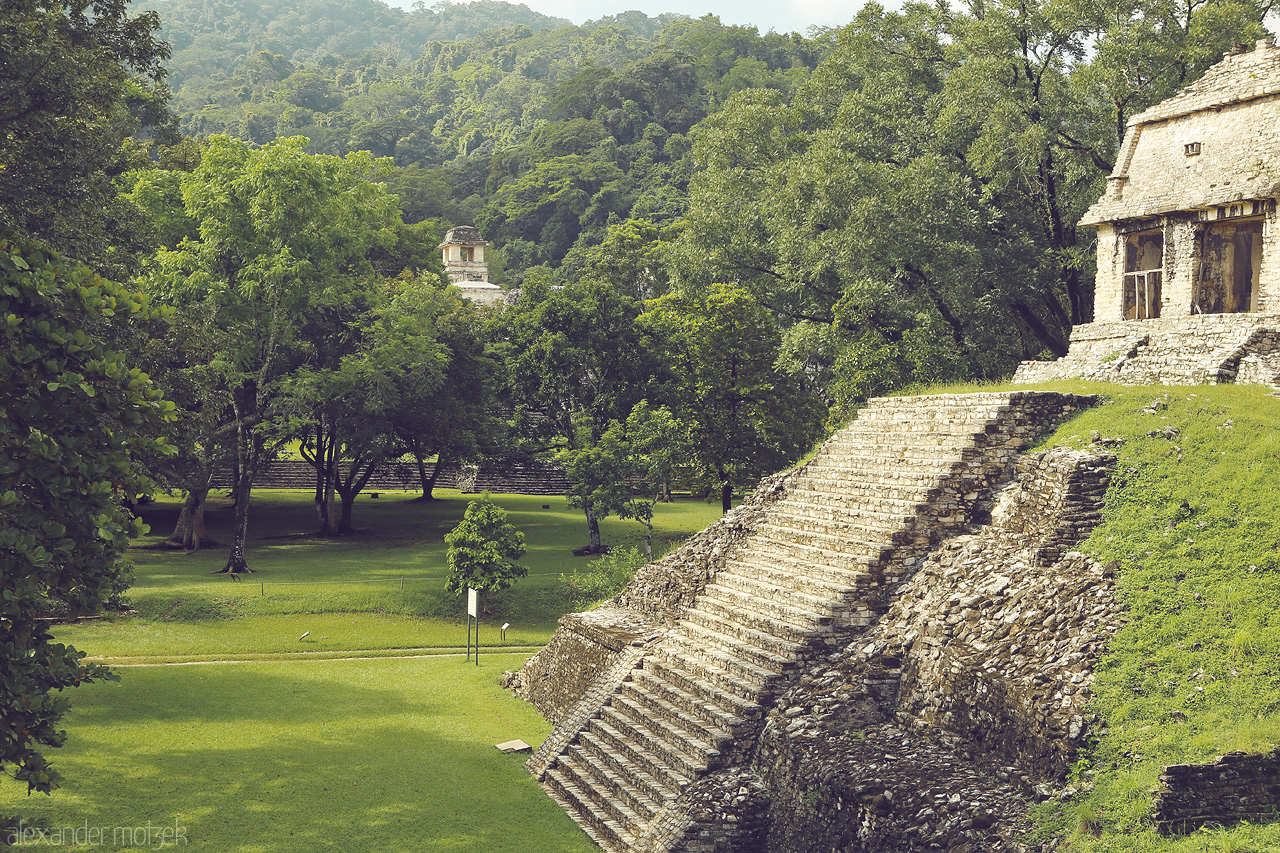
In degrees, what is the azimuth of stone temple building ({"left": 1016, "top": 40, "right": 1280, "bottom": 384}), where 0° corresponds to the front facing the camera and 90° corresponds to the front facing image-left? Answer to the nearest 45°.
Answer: approximately 45°

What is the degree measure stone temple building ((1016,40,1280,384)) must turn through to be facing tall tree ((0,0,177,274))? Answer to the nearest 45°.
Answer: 0° — it already faces it

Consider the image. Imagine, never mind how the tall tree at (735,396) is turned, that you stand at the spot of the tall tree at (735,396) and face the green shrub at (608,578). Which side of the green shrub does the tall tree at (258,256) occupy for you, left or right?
right

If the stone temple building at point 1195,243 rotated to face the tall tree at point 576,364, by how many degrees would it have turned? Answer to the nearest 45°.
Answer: approximately 90° to its right
